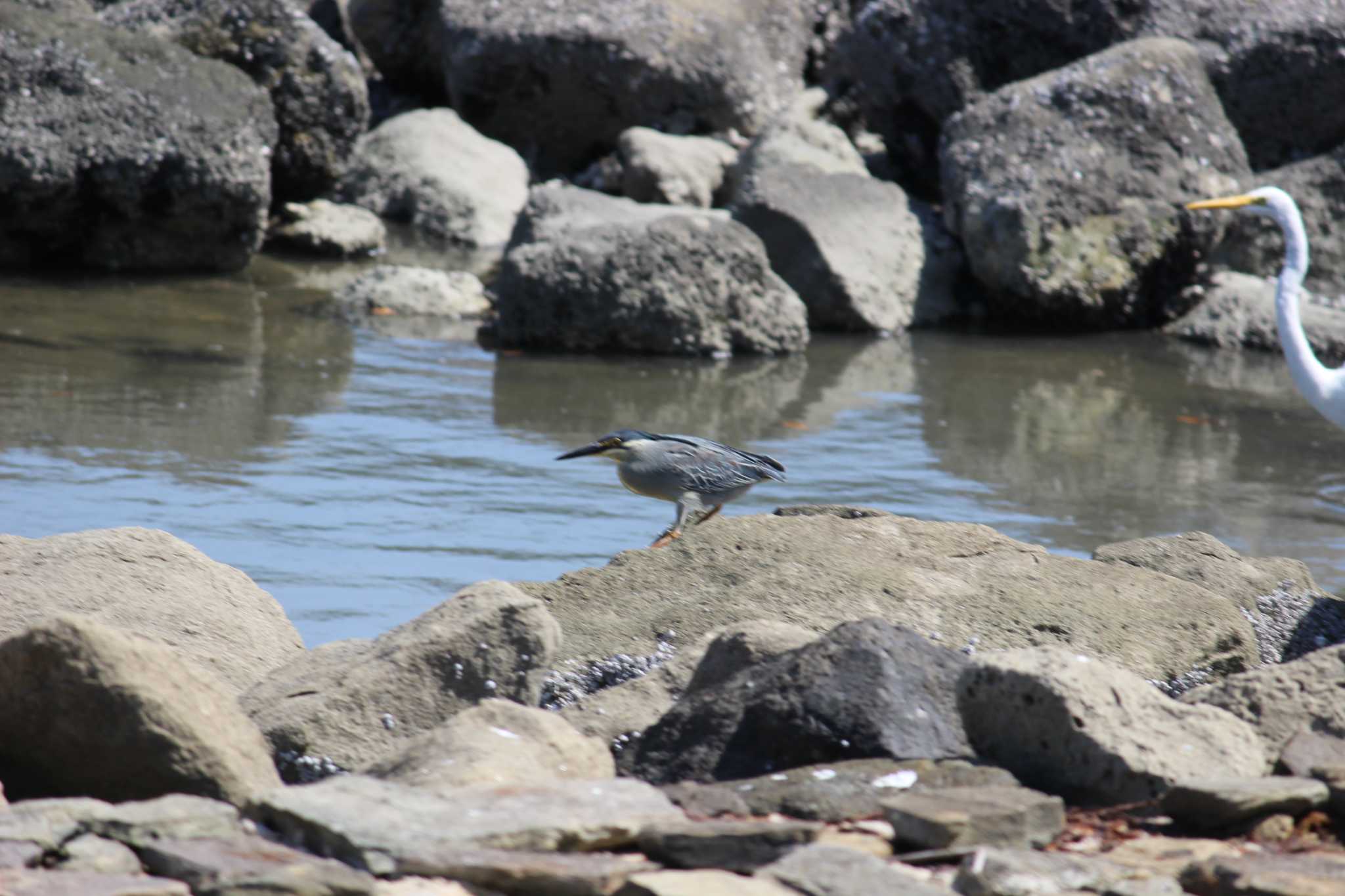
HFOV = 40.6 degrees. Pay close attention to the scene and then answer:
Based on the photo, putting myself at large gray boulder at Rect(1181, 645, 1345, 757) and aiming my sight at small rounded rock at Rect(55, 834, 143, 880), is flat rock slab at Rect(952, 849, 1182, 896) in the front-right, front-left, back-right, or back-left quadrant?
front-left

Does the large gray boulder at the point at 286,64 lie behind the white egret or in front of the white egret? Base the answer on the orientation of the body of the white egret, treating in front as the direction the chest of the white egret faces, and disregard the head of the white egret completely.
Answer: in front

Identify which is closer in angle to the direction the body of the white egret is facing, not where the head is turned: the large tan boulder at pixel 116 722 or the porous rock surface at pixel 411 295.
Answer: the porous rock surface

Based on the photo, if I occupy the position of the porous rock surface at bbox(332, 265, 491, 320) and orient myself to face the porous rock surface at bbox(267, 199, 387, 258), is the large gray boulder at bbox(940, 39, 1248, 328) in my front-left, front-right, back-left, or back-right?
back-right

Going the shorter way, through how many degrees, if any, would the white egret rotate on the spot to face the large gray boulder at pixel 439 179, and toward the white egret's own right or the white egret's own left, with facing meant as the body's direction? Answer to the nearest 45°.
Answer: approximately 45° to the white egret's own right

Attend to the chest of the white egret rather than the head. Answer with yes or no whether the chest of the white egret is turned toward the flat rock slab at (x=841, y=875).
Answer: no

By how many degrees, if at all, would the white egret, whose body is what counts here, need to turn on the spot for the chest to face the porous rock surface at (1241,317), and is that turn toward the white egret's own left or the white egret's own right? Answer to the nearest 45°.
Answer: approximately 90° to the white egret's own right

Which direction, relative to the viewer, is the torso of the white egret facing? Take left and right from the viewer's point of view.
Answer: facing to the left of the viewer

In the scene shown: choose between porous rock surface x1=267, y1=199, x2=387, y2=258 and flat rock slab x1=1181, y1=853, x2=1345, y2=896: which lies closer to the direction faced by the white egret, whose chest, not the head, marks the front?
the porous rock surface

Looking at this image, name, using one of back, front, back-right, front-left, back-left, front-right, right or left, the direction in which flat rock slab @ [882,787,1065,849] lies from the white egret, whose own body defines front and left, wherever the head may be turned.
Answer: left

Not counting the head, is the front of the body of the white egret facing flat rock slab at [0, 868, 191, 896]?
no

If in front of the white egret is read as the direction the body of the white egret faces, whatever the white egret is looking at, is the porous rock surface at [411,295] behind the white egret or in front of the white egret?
in front

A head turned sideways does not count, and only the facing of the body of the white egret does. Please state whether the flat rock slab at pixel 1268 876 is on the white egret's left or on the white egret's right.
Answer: on the white egret's left

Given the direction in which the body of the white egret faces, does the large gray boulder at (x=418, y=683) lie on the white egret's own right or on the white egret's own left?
on the white egret's own left

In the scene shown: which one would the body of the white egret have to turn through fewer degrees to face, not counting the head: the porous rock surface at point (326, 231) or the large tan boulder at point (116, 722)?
the porous rock surface

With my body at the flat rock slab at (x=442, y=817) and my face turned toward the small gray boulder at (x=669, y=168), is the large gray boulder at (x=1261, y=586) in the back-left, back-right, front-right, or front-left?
front-right

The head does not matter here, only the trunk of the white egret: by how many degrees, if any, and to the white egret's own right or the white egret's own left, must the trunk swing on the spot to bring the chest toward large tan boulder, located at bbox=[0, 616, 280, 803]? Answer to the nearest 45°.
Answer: approximately 90° to the white egret's own left

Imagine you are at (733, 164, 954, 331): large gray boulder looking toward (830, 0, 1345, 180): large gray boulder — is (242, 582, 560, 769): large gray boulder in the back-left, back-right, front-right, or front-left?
back-right

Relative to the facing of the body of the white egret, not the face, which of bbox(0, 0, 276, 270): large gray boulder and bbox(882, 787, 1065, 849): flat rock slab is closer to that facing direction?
the large gray boulder

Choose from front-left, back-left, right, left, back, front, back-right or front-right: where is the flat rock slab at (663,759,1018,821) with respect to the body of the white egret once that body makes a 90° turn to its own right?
back

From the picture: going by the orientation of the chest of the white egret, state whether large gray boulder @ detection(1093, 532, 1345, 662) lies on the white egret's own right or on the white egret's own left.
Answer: on the white egret's own left
